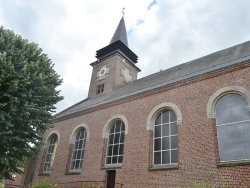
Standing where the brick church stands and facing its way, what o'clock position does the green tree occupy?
The green tree is roughly at 10 o'clock from the brick church.
